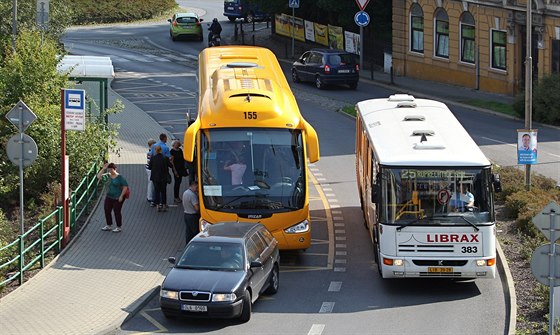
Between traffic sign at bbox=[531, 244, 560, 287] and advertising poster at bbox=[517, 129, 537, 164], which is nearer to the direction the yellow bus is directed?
the traffic sign

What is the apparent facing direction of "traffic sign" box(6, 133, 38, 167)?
away from the camera

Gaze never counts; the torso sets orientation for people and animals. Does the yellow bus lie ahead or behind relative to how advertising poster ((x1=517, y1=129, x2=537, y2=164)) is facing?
ahead

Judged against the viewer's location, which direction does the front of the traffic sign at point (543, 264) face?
facing away from the viewer

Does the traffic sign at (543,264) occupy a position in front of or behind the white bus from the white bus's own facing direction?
in front

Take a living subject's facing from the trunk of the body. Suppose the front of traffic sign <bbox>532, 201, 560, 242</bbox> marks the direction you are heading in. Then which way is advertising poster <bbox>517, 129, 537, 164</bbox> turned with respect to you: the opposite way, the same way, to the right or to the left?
the opposite way
